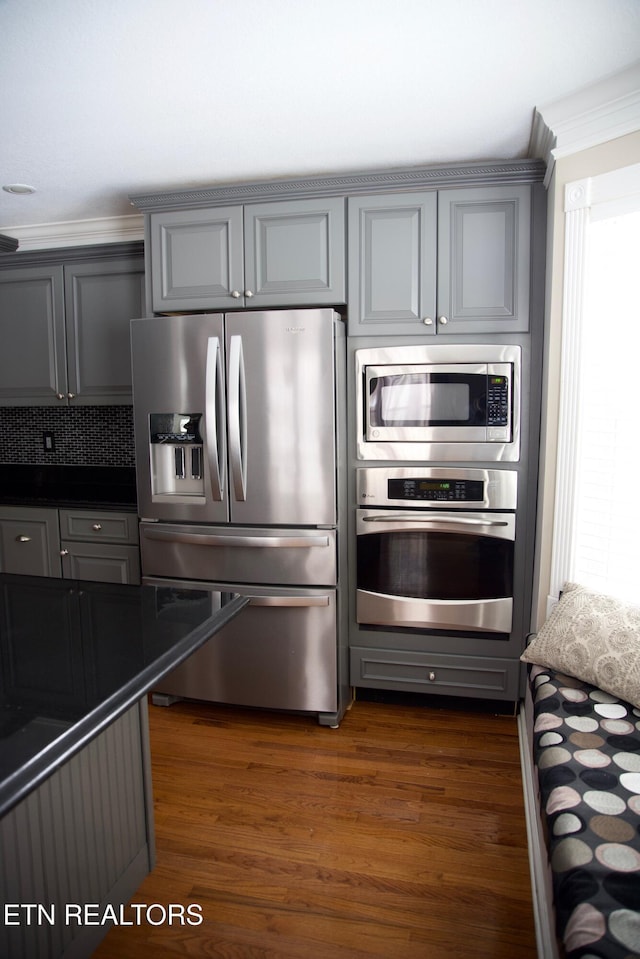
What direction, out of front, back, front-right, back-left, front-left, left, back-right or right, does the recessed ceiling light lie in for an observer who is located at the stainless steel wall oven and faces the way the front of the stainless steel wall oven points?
right

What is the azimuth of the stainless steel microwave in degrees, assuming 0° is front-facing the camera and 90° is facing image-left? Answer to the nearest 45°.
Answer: approximately 0°

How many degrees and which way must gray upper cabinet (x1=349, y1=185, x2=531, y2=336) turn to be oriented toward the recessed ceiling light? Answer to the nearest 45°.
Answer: approximately 90° to its right

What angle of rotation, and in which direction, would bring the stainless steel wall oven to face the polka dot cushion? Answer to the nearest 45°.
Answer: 0° — it already faces it

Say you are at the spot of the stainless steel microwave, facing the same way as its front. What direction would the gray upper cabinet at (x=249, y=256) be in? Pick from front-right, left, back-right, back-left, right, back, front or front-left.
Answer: right

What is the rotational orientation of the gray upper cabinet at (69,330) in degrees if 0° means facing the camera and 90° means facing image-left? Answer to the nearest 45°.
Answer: approximately 0°

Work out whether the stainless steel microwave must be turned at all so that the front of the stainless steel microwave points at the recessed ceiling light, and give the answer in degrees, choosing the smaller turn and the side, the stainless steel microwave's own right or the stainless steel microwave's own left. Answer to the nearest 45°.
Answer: approximately 90° to the stainless steel microwave's own right

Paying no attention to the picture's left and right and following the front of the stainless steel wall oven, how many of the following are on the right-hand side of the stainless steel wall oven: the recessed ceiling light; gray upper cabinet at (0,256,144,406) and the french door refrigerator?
3

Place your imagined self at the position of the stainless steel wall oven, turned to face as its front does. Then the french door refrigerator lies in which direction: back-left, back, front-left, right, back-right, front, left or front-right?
right
